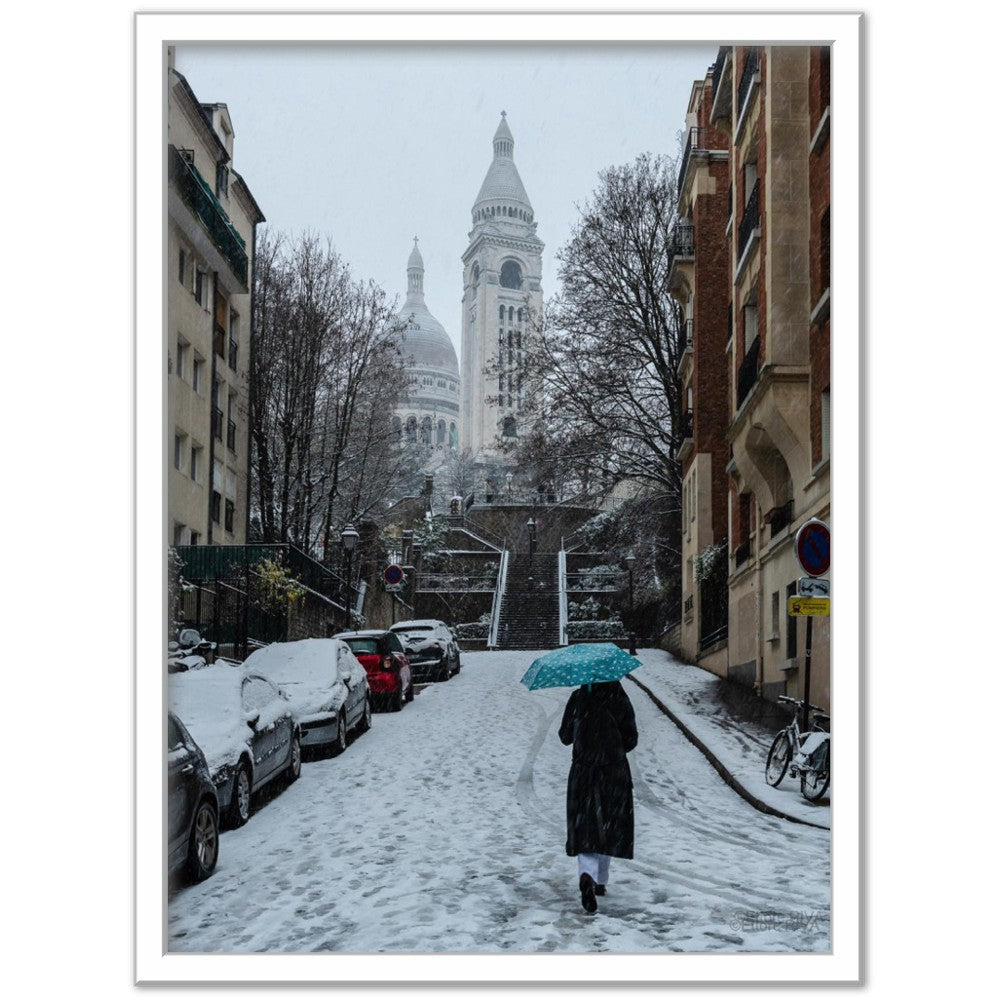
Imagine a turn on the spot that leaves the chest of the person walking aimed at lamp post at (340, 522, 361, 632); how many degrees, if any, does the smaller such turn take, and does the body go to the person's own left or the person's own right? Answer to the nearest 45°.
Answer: approximately 45° to the person's own left

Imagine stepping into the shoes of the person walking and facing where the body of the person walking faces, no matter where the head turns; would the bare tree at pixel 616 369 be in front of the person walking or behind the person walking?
in front

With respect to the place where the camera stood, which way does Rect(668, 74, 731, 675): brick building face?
facing to the left of the viewer

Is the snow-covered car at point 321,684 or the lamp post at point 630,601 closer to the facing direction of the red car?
the lamp post

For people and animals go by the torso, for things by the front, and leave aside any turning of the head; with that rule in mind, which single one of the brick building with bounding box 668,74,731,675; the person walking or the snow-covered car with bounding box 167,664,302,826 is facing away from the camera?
the person walking

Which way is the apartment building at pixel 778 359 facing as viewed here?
to the viewer's left

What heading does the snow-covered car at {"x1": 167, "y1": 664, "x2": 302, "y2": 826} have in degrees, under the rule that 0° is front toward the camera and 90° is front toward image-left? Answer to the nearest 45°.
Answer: approximately 45°

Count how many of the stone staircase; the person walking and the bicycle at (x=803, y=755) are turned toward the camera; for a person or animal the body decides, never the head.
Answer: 1
